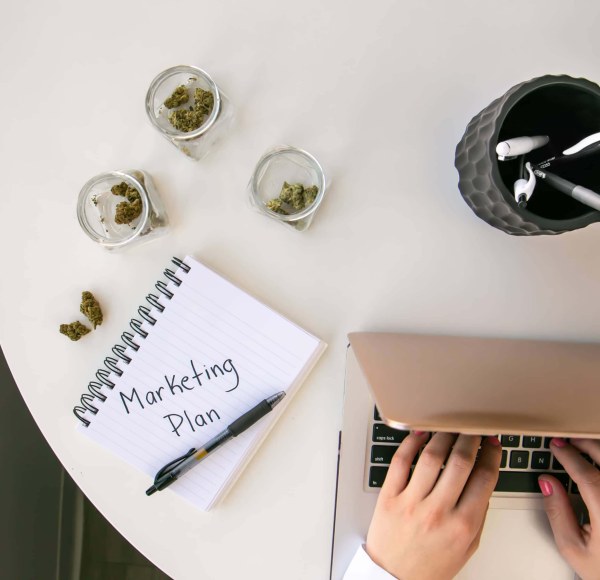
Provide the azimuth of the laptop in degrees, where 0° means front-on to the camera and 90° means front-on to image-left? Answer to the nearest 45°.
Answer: approximately 0°
